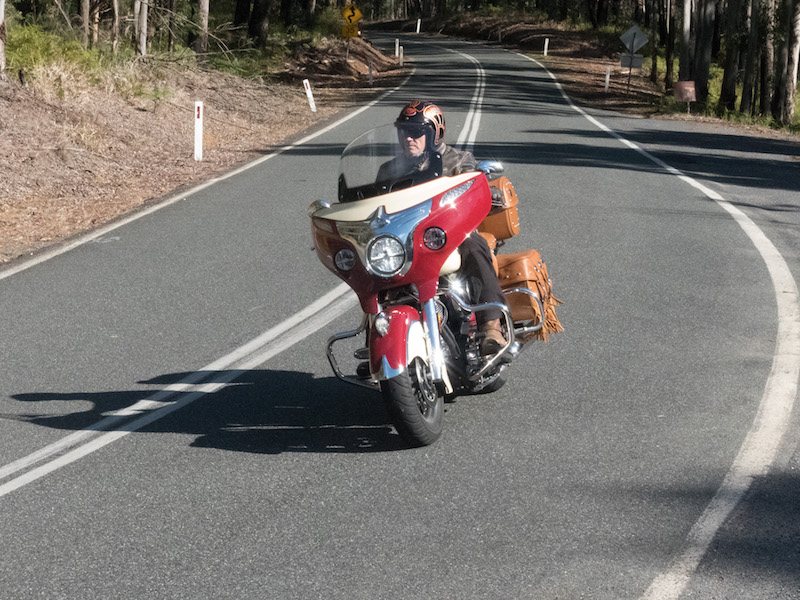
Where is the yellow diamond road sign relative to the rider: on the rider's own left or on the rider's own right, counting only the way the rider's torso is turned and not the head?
on the rider's own right

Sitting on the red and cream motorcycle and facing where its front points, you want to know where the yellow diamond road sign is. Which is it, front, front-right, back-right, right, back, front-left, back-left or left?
back-right

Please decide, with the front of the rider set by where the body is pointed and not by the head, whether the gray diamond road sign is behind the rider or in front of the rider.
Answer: behind

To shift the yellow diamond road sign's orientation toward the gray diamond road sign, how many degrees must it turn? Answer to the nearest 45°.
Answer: approximately 90° to its left

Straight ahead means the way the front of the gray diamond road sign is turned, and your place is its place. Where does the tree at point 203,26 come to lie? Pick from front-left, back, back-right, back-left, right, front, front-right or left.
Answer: back-left

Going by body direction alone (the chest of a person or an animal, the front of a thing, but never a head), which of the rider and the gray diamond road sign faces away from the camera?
the gray diamond road sign

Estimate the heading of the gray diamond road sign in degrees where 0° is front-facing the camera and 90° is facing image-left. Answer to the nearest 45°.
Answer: approximately 180°

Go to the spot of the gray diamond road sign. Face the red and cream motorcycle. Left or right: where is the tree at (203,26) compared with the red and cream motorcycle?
right

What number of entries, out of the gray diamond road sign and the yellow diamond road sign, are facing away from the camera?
1

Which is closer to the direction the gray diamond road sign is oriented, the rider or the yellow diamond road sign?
the yellow diamond road sign

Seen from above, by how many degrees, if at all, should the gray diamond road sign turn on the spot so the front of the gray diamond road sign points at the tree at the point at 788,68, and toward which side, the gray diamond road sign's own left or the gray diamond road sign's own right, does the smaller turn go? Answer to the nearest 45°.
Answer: approximately 135° to the gray diamond road sign's own right

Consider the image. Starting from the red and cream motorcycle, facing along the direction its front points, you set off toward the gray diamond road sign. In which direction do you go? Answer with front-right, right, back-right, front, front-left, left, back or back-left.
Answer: back-right
